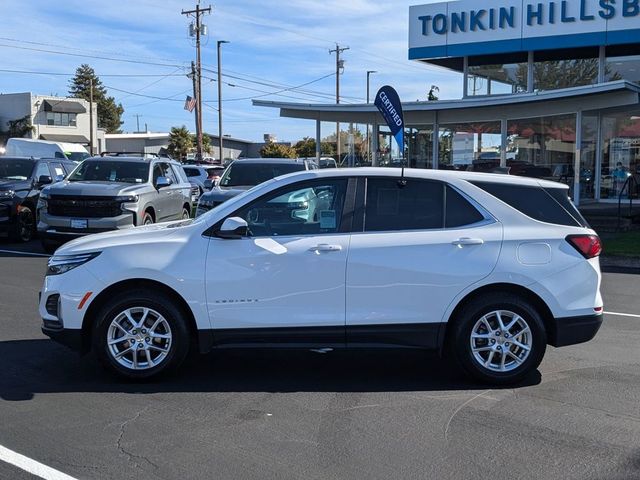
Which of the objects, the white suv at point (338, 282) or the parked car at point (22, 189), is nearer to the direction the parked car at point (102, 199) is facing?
the white suv

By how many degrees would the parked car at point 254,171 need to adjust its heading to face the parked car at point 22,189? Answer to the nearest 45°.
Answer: approximately 45° to its right

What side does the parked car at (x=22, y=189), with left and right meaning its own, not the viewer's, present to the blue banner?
left

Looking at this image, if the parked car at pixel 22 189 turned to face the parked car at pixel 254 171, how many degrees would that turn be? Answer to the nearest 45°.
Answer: approximately 90° to its left

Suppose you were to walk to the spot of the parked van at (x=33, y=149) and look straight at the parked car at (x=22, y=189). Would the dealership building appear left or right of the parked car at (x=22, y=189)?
left

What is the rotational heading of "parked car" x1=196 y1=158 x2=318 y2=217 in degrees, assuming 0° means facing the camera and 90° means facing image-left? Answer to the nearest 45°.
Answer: approximately 45°

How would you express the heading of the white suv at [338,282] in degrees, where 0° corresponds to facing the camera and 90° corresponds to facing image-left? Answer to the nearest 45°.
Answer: approximately 90°

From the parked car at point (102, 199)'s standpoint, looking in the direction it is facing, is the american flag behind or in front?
behind

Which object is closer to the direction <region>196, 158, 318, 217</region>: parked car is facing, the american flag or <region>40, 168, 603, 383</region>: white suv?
the white suv

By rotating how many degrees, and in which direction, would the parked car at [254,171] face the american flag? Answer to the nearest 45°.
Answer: approximately 135° to its right

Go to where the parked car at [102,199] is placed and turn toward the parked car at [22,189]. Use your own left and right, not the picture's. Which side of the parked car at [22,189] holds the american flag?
right

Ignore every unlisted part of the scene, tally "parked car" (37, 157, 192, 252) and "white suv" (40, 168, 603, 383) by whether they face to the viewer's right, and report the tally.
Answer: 0

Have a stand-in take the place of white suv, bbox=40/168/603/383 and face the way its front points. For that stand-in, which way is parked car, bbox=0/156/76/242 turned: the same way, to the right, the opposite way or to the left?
to the left

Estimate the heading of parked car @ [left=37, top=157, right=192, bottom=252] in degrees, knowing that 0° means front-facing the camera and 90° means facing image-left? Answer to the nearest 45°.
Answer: approximately 45°

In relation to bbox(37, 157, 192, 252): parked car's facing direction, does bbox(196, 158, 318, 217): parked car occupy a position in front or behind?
behind
